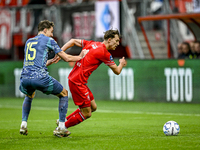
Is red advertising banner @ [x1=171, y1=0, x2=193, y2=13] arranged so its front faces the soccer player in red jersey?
yes

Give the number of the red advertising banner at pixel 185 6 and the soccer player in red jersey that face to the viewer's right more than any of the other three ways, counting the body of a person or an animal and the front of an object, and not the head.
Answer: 1

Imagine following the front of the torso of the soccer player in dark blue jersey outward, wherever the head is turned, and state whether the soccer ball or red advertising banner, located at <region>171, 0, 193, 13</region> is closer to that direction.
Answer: the red advertising banner

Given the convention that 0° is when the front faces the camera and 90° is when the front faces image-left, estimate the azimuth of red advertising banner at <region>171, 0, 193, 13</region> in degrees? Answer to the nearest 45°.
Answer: approximately 0°

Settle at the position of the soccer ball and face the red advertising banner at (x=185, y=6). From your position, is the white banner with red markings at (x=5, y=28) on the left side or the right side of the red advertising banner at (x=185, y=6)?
left

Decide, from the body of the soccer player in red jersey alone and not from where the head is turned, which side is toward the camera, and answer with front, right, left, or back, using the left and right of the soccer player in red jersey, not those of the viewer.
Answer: right

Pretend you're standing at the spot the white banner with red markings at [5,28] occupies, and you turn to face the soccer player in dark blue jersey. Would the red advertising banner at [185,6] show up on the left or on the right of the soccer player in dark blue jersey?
left

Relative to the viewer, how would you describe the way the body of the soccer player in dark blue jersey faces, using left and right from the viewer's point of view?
facing away from the viewer and to the right of the viewer

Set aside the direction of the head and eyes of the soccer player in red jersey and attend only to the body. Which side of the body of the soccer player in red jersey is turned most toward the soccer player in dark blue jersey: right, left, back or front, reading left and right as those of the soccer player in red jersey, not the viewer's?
back

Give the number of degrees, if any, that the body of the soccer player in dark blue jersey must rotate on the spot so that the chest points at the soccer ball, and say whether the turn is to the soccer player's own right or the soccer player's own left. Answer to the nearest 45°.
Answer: approximately 45° to the soccer player's own right
